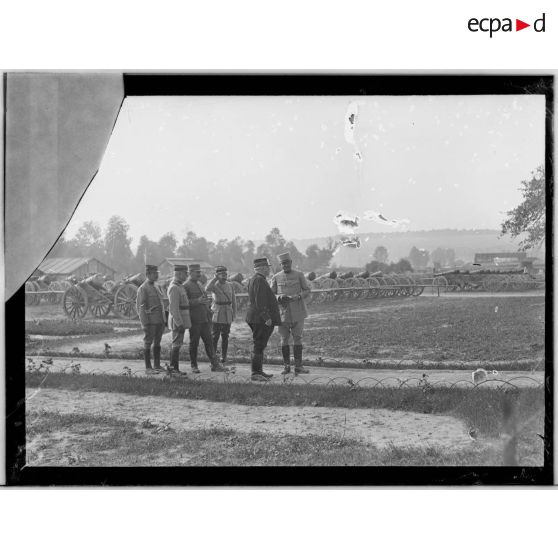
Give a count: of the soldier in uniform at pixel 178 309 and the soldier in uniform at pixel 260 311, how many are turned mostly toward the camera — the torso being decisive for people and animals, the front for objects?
0

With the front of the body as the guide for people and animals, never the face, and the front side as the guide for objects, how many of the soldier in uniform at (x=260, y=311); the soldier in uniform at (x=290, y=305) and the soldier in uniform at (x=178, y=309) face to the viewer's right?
2

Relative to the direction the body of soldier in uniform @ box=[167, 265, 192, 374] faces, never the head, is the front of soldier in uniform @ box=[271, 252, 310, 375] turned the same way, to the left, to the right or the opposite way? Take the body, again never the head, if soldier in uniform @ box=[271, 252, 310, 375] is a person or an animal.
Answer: to the right

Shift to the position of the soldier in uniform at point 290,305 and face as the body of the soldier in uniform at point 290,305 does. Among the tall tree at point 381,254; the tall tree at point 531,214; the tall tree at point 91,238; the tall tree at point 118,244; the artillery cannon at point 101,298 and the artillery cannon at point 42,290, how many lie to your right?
4

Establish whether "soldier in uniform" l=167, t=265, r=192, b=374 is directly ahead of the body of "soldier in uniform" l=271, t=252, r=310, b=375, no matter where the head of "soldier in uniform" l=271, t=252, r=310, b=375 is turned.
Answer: no

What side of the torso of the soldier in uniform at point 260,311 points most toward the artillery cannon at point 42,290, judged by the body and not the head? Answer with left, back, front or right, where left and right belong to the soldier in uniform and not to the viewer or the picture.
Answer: back

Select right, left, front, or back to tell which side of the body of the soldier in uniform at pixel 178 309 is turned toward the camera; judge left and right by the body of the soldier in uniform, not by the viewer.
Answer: right

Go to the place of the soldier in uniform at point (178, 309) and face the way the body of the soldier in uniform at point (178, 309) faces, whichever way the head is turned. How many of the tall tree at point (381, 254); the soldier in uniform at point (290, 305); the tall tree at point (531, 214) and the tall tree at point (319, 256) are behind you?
0

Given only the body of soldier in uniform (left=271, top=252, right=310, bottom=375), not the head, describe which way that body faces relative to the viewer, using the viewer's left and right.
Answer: facing the viewer

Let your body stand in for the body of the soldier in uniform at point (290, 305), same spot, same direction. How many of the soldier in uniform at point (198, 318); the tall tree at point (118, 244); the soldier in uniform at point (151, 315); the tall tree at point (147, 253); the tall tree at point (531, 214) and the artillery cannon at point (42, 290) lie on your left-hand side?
1

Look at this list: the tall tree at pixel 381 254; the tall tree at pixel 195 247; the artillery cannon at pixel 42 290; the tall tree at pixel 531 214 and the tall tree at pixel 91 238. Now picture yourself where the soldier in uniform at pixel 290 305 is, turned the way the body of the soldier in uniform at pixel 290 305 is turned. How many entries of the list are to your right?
3
